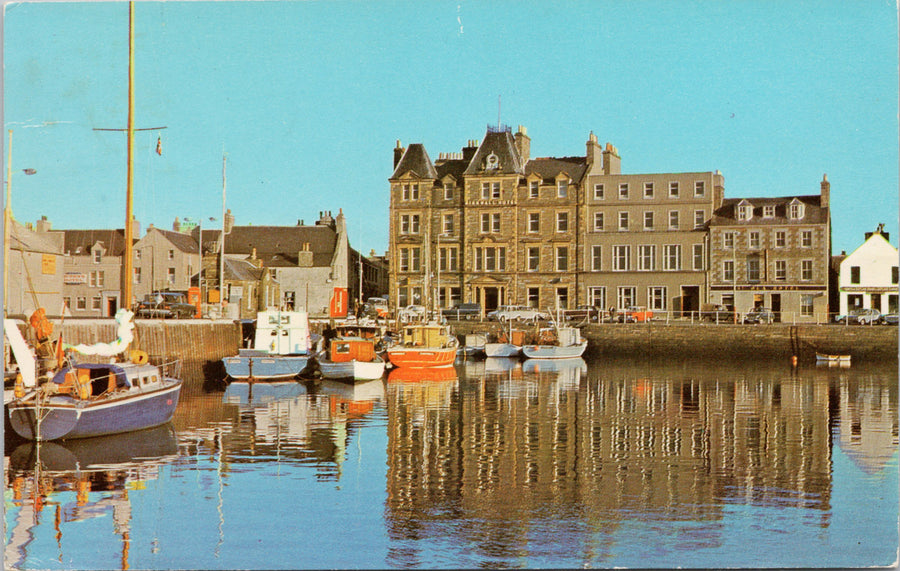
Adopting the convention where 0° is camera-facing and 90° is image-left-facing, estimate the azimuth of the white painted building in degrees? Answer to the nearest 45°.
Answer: approximately 0°

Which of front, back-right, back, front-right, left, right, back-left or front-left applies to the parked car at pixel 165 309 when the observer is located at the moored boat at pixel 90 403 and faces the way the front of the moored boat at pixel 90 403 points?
front-left

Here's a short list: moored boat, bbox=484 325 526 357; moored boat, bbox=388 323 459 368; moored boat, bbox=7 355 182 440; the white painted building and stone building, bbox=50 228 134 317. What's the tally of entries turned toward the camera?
2

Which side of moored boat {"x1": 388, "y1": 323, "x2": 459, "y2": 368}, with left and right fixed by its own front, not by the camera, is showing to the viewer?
right

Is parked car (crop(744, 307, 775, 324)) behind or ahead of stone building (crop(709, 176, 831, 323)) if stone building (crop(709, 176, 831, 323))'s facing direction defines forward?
ahead

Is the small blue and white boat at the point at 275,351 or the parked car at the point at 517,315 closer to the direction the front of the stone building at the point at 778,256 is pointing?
the small blue and white boat

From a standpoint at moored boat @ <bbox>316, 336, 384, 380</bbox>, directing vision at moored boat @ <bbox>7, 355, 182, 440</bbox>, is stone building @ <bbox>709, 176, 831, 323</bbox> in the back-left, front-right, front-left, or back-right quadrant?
back-left

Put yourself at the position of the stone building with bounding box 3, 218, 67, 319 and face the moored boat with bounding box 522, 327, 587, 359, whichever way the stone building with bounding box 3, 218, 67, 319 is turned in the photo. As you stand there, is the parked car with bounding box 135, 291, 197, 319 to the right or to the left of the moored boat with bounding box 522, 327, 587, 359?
left

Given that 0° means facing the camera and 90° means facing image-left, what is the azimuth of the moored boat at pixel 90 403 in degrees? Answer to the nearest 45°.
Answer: approximately 225°

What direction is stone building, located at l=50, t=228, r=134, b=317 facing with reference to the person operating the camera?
facing the viewer

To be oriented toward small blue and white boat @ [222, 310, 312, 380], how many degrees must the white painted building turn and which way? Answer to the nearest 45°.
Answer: approximately 45° to its right
